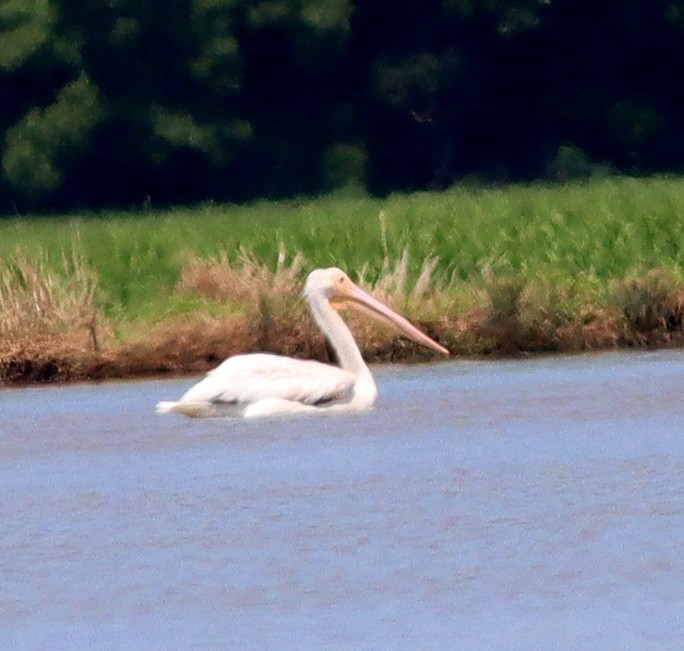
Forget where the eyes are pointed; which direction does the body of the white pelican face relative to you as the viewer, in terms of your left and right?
facing to the right of the viewer
